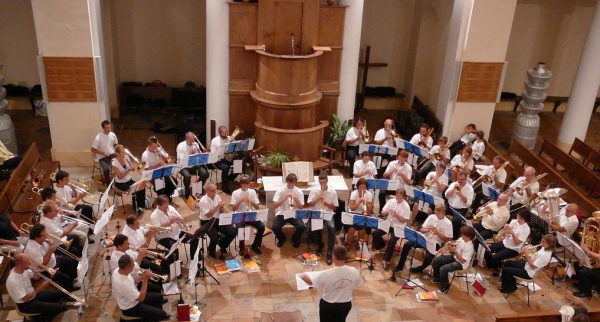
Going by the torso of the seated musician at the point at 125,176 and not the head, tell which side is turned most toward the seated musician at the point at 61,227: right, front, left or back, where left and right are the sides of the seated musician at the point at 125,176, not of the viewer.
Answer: right

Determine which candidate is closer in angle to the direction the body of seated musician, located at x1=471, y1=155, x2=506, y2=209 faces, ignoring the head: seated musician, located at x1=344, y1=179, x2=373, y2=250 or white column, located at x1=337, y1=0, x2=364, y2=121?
the seated musician

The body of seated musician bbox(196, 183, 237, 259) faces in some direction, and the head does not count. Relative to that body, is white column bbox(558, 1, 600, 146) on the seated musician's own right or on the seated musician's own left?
on the seated musician's own left

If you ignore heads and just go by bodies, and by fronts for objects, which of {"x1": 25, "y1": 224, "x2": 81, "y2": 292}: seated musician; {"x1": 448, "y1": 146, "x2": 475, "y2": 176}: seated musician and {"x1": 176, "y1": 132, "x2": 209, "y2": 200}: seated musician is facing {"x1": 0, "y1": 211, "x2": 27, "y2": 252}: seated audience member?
{"x1": 448, "y1": 146, "x2": 475, "y2": 176}: seated musician

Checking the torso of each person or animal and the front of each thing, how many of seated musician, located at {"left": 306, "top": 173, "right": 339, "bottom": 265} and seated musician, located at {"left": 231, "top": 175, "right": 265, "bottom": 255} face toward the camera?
2

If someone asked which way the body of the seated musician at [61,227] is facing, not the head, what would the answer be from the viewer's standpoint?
to the viewer's right

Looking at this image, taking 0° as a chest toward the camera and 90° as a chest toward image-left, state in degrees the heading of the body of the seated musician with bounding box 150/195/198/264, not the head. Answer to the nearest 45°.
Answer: approximately 315°

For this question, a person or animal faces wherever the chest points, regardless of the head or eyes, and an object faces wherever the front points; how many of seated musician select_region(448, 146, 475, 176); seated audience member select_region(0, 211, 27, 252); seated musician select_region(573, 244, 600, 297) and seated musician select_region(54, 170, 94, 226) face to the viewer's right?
2

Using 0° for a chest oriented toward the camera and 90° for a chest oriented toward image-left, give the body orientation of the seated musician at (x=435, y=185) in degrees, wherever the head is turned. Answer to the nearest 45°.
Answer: approximately 45°

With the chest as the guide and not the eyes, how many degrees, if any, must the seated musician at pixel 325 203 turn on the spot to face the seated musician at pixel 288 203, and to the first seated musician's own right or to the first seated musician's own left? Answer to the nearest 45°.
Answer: approximately 90° to the first seated musician's own right

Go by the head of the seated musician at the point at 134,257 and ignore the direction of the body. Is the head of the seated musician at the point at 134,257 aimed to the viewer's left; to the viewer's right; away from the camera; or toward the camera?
to the viewer's right

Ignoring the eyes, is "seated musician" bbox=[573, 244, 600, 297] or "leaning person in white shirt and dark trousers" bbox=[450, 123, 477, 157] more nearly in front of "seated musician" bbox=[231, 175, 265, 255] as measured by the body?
the seated musician

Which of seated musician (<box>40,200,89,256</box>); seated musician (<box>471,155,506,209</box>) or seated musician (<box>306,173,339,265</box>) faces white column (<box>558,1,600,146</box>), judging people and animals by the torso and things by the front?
seated musician (<box>40,200,89,256</box>)
